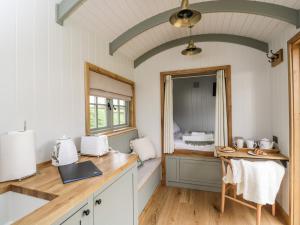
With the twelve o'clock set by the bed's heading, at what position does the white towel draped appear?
The white towel draped is roughly at 2 o'clock from the bed.

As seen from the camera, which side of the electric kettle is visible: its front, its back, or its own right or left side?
right

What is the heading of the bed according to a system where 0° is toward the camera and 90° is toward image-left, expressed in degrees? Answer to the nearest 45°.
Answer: approximately 270°

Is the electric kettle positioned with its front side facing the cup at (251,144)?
yes

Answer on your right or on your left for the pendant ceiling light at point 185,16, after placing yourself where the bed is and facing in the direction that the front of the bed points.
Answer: on your right

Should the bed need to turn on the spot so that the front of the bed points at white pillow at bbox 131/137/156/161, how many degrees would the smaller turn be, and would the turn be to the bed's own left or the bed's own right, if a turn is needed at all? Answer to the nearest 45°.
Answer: approximately 135° to the bed's own right

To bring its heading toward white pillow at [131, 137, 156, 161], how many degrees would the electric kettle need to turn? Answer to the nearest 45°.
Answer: approximately 45° to its left

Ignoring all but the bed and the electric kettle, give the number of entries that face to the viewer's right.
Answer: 2

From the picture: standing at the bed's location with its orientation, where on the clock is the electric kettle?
The electric kettle is roughly at 4 o'clock from the bed.
